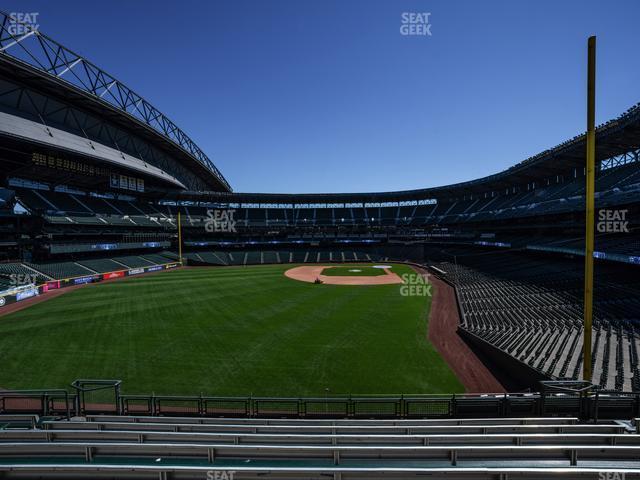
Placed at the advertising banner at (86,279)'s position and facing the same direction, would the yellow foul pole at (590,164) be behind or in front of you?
in front

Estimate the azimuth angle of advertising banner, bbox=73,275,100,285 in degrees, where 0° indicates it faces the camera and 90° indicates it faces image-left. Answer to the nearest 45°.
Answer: approximately 315°
